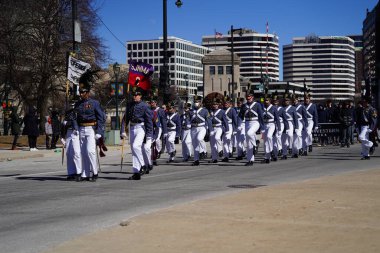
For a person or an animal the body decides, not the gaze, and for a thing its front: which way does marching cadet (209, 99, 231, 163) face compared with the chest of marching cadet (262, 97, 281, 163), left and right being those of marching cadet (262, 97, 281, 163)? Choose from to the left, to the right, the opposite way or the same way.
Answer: the same way

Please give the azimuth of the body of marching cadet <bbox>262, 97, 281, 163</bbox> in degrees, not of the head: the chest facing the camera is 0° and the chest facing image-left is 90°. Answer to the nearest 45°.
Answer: approximately 45°

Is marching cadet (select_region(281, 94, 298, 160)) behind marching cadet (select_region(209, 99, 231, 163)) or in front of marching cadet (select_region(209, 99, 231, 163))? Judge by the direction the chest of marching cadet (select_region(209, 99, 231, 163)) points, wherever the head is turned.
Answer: behind

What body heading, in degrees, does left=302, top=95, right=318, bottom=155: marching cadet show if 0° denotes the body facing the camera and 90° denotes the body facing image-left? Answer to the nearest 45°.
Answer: approximately 45°

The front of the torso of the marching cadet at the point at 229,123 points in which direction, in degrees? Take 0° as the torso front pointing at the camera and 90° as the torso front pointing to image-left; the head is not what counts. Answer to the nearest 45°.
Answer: approximately 45°

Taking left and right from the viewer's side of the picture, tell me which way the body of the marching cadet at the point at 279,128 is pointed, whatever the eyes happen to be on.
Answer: facing the viewer and to the left of the viewer

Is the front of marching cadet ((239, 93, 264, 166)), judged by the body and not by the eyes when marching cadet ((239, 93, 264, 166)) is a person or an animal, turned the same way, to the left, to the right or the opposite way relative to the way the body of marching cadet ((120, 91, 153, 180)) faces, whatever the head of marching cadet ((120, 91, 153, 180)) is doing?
the same way

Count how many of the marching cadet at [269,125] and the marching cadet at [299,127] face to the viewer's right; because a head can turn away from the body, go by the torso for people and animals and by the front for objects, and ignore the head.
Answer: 0

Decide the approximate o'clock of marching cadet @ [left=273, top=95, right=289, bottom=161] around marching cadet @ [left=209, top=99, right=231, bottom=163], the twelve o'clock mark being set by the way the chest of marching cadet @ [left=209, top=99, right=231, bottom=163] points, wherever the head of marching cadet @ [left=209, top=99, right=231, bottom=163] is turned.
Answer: marching cadet @ [left=273, top=95, right=289, bottom=161] is roughly at 7 o'clock from marching cadet @ [left=209, top=99, right=231, bottom=163].

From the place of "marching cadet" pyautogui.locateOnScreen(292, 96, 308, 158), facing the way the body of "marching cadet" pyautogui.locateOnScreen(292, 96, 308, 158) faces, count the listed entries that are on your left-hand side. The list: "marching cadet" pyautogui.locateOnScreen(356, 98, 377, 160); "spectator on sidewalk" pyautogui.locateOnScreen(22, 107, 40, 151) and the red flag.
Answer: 1

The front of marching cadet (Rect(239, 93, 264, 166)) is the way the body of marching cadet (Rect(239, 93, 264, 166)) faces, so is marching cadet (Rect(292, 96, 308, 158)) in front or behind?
behind

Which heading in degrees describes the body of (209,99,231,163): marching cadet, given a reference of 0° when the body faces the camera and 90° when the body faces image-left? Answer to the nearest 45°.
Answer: approximately 45°
